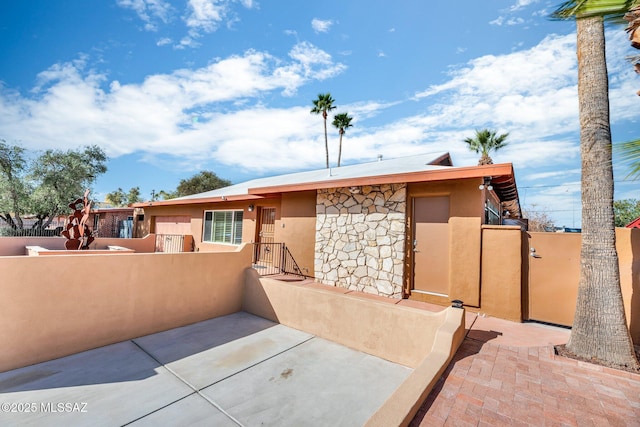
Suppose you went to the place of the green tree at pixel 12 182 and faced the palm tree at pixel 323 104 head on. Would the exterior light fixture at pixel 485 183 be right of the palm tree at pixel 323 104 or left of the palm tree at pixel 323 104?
right

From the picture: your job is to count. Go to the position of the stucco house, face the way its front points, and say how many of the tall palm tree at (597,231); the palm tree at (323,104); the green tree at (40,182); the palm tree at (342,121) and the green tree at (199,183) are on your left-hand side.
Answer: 1

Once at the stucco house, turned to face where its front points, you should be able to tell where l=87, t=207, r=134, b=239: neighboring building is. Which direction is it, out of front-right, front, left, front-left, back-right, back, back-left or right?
right

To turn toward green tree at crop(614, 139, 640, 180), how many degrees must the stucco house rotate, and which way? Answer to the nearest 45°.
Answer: approximately 45° to its left

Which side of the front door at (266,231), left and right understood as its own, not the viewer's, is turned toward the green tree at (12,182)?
right

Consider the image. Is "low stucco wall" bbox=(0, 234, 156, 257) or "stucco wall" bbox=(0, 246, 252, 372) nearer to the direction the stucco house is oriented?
the stucco wall

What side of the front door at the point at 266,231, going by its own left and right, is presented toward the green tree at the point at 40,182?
right

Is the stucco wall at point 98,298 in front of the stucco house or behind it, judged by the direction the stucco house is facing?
in front

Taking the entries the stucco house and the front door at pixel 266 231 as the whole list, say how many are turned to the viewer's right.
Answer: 0

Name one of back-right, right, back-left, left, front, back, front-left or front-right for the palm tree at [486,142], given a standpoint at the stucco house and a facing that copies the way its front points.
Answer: back

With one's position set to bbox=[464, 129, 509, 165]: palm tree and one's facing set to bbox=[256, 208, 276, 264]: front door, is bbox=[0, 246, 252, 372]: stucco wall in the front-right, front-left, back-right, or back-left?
front-left

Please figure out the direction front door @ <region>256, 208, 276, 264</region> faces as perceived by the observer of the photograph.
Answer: facing the viewer and to the left of the viewer

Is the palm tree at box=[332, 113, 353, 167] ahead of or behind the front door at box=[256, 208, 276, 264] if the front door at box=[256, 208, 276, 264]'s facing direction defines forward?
behind

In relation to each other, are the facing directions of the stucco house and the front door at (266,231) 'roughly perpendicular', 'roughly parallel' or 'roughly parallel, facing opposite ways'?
roughly parallel

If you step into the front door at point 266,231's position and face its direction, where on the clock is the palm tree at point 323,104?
The palm tree is roughly at 5 o'clock from the front door.

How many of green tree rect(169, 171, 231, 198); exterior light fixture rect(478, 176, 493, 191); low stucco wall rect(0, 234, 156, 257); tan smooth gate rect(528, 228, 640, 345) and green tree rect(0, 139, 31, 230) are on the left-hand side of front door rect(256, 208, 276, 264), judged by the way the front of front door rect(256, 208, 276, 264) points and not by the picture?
2

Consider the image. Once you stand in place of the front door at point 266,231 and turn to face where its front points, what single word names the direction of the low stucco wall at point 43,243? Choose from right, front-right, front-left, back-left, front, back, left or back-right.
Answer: front-right
